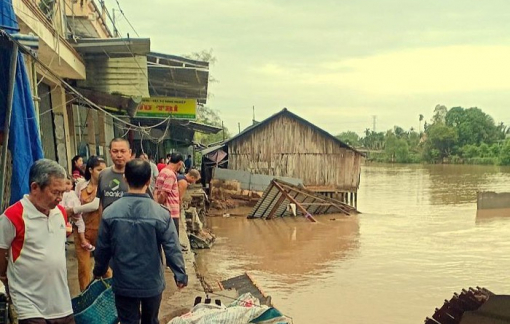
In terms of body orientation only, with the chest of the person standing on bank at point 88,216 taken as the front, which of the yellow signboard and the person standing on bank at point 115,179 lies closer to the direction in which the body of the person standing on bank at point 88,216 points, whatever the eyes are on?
the person standing on bank

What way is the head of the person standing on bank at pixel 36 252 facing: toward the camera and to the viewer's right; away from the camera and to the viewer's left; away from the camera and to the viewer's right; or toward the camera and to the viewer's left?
toward the camera and to the viewer's right

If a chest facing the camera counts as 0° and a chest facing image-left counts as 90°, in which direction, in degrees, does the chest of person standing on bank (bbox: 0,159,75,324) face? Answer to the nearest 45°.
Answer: approximately 315°

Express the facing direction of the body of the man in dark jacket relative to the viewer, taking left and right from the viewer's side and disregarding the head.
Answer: facing away from the viewer

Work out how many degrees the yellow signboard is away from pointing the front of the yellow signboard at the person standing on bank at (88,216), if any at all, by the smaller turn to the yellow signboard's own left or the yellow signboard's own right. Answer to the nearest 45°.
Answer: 0° — it already faces them

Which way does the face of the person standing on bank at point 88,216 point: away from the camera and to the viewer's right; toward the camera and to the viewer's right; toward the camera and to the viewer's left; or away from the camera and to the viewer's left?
toward the camera and to the viewer's right

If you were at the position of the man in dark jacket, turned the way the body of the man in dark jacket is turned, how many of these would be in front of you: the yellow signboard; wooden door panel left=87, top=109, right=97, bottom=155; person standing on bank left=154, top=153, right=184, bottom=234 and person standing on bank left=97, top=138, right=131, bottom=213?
4
